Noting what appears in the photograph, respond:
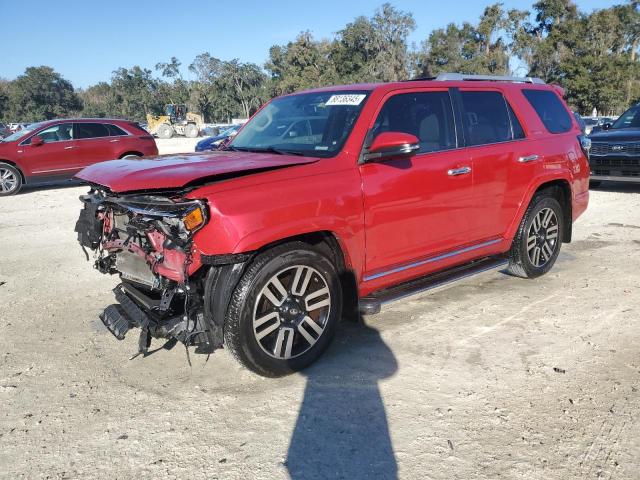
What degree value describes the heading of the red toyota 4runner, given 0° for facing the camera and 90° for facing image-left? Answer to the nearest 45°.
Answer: approximately 45°

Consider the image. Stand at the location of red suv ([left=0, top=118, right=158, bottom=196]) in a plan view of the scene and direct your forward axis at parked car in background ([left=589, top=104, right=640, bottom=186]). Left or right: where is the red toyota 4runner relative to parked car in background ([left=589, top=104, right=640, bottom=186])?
right

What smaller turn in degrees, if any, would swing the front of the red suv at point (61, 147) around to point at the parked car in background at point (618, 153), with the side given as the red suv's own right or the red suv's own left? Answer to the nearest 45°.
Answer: approximately 135° to the red suv's own left

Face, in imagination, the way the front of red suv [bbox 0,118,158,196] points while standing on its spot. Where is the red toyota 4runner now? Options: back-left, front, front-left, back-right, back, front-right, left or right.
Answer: left

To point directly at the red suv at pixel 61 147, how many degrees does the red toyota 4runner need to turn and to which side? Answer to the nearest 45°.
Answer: approximately 90° to its right

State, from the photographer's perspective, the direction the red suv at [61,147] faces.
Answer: facing to the left of the viewer

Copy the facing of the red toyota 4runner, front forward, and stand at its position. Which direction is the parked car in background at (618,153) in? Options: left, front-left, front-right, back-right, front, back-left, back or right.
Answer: back

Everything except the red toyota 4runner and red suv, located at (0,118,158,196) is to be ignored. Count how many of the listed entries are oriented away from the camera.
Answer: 0
